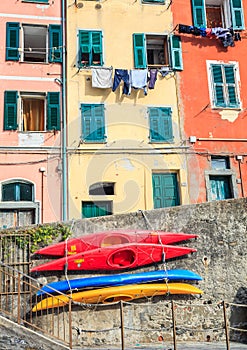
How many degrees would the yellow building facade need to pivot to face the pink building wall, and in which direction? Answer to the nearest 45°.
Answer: approximately 90° to its right

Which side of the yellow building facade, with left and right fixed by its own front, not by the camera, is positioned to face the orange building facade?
left

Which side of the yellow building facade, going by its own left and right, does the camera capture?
front
